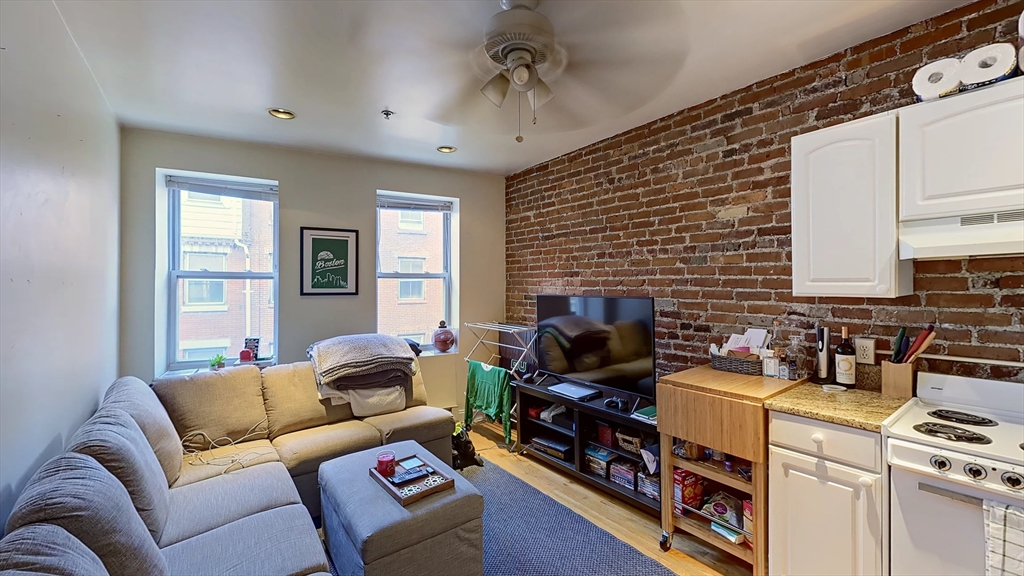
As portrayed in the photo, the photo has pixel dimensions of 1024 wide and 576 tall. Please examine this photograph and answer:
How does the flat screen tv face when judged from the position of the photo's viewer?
facing the viewer and to the left of the viewer

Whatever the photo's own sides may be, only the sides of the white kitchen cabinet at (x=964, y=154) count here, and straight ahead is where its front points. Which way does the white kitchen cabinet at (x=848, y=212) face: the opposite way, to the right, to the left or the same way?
the same way

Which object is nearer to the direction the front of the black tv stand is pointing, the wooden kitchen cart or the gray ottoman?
the gray ottoman

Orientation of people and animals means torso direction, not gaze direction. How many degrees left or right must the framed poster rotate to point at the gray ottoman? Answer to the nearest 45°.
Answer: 0° — it already faces it

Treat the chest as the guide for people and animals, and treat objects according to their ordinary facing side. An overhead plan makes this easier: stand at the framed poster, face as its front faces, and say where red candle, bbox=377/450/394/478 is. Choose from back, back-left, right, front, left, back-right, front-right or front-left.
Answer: front

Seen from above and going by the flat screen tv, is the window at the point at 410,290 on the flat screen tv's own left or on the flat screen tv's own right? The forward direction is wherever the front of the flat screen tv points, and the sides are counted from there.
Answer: on the flat screen tv's own right

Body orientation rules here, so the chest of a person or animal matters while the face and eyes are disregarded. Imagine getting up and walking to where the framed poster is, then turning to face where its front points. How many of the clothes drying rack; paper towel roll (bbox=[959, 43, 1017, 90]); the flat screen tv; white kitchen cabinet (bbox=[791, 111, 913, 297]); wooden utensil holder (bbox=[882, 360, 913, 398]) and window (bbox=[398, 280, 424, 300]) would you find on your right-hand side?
0

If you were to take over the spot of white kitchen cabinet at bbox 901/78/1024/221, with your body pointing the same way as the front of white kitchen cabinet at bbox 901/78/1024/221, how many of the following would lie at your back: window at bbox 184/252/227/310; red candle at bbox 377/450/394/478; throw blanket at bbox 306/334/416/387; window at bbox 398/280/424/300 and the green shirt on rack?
0

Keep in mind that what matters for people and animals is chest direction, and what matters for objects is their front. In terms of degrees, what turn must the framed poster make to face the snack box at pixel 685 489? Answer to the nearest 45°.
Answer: approximately 45° to its left

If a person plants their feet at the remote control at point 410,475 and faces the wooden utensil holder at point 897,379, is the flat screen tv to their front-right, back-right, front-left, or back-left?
front-left

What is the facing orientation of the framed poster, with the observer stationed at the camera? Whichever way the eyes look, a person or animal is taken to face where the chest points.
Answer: facing the viewer

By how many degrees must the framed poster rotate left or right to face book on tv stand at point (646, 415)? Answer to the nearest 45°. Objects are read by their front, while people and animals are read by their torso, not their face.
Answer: approximately 45° to its left

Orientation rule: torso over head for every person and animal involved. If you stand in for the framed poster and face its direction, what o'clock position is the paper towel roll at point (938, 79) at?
The paper towel roll is roughly at 11 o'clock from the framed poster.

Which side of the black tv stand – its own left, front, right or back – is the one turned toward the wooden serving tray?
front

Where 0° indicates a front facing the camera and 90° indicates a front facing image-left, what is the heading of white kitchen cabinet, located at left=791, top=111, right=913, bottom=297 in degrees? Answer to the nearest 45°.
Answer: approximately 45°

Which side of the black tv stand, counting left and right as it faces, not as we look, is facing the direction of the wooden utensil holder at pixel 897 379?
left
